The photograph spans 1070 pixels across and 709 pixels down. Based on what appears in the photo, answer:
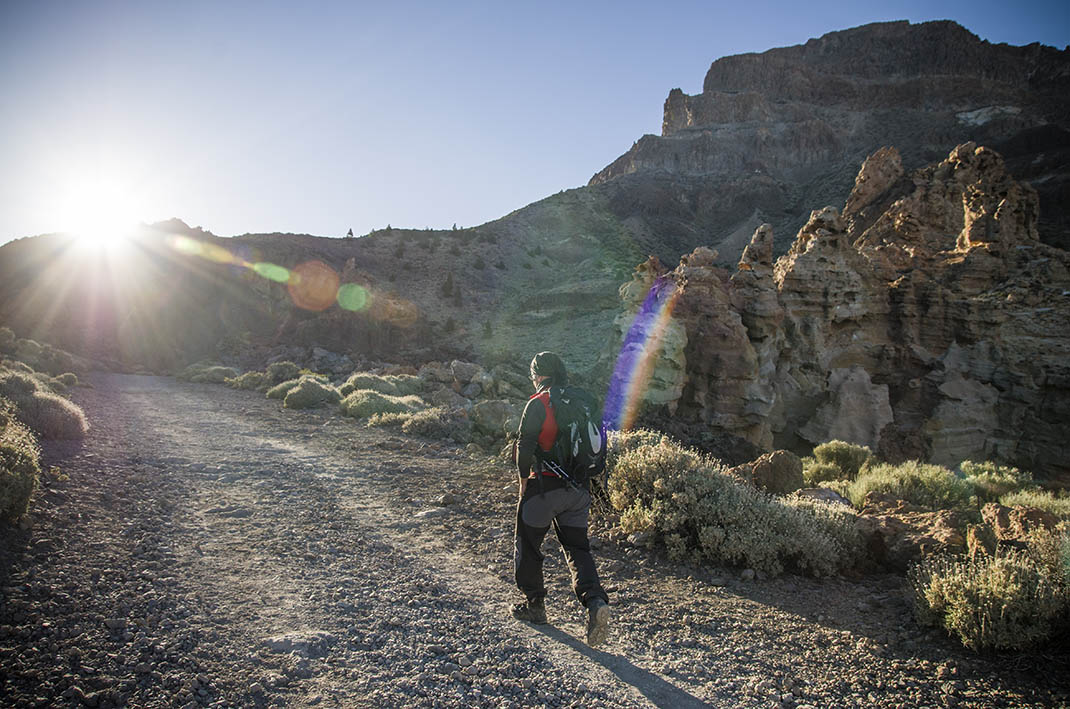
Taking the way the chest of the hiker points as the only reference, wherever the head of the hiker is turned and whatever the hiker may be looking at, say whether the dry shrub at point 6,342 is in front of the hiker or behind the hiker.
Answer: in front

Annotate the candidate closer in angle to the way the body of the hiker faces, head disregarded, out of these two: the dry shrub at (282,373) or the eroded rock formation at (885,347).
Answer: the dry shrub

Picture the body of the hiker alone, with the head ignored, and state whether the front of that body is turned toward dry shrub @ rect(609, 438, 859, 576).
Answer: no

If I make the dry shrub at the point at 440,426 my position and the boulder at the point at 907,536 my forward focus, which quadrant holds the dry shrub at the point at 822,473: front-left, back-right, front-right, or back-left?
front-left

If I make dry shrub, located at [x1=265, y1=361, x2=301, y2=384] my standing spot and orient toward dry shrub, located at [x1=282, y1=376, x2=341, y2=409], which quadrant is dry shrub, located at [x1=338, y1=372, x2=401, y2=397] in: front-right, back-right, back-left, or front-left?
front-left

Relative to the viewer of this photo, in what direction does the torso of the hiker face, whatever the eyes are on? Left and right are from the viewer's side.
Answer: facing away from the viewer and to the left of the viewer

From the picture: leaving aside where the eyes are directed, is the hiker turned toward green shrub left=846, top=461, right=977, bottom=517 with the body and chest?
no

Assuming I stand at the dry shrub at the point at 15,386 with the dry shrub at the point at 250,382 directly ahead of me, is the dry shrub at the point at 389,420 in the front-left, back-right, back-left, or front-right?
front-right

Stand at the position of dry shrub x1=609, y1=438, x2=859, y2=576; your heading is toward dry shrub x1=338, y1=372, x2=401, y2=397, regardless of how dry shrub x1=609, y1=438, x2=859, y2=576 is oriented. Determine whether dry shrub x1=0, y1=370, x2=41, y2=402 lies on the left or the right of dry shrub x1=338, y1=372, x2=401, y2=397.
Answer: left

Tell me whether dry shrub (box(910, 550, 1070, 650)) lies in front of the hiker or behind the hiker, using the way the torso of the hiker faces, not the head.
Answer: behind

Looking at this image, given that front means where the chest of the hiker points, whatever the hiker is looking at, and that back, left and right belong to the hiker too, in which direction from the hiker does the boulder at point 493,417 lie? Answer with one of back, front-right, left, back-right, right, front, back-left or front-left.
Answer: front-right

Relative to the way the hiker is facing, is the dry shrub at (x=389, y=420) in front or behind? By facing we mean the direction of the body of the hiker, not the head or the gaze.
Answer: in front

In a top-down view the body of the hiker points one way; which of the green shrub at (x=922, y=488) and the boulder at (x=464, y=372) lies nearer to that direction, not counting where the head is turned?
the boulder

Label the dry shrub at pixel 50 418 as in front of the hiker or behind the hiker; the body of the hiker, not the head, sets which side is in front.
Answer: in front
